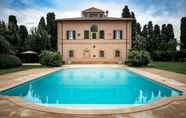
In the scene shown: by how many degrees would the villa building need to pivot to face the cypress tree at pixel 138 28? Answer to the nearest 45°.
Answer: approximately 135° to its left

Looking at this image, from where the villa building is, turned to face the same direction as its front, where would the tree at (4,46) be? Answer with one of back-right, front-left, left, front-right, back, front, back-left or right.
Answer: front-right

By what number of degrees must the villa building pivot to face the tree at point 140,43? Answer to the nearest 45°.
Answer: approximately 135° to its left

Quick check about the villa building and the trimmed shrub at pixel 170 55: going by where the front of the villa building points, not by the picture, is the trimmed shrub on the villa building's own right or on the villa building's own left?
on the villa building's own left

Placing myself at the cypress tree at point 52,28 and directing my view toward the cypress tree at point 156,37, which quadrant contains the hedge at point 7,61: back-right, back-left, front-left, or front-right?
back-right

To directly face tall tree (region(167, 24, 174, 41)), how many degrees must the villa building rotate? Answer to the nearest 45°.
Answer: approximately 135° to its left

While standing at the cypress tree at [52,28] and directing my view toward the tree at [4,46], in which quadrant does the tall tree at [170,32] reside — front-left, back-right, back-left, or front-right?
back-left

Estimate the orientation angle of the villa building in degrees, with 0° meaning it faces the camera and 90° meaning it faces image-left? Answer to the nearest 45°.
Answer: approximately 0°

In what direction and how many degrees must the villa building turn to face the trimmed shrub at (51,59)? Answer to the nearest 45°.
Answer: approximately 45° to its right

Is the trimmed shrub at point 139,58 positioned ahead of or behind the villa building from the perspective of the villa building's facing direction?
ahead

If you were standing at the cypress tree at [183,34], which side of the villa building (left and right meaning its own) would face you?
left
